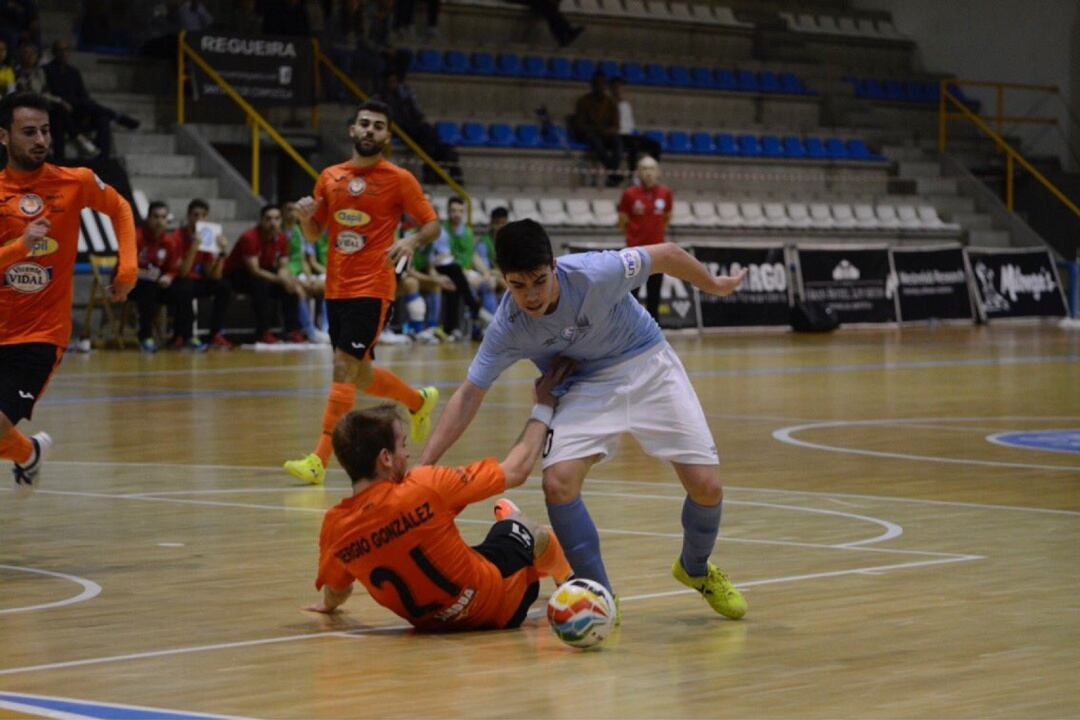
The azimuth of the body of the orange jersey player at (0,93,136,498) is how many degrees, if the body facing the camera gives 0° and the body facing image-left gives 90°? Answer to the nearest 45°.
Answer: approximately 0°

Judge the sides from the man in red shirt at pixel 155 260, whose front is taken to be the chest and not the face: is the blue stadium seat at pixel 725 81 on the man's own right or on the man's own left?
on the man's own left

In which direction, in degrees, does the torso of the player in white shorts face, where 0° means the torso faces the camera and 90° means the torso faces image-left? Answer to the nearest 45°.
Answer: approximately 0°

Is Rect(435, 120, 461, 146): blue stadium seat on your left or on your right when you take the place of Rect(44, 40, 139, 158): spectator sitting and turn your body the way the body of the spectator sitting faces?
on your left

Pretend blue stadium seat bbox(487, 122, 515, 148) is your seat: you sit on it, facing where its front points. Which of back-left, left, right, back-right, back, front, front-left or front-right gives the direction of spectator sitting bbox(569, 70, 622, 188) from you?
left

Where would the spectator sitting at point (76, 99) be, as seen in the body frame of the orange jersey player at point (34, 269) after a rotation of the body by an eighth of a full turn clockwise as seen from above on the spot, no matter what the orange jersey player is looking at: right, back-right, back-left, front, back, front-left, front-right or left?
back-right
